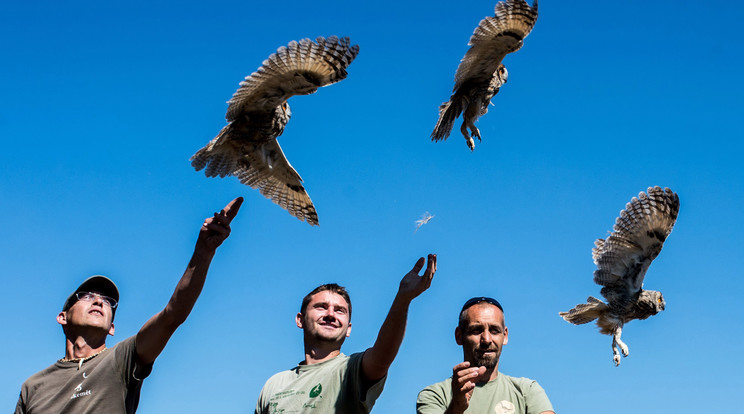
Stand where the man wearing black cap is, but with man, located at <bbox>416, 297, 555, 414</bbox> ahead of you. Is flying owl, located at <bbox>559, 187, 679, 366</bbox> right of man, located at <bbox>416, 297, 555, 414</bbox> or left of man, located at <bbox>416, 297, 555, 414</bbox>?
left

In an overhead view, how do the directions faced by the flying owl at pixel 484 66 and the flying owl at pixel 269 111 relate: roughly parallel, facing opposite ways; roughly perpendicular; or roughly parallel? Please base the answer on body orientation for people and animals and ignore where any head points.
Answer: roughly parallel

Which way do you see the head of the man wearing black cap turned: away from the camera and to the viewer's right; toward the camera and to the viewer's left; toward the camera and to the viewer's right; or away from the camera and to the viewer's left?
toward the camera and to the viewer's right

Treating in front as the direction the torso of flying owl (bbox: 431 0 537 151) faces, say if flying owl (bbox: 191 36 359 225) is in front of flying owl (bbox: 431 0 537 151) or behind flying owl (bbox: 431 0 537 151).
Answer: behind

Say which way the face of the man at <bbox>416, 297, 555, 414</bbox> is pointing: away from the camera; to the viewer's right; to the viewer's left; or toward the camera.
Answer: toward the camera

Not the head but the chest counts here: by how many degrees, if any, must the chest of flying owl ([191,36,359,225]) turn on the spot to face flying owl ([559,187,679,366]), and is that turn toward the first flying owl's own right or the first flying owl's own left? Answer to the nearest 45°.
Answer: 0° — it already faces it

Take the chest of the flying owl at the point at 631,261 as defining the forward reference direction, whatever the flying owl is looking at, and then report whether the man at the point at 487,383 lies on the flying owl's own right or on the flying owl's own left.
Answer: on the flying owl's own right

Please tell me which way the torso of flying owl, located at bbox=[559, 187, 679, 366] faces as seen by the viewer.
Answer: to the viewer's right

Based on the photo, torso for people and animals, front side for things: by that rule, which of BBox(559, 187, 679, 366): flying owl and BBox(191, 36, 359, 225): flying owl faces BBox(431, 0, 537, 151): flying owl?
BBox(191, 36, 359, 225): flying owl

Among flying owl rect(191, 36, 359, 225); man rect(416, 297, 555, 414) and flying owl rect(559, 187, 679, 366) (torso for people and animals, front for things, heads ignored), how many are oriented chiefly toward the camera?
1
